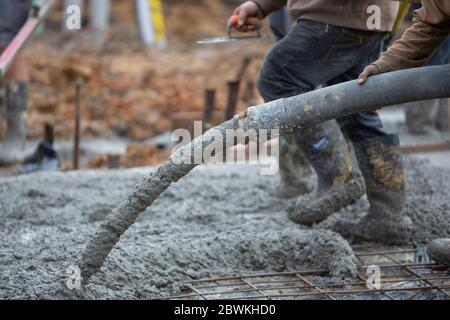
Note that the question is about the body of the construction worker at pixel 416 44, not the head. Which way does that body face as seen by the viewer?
to the viewer's left

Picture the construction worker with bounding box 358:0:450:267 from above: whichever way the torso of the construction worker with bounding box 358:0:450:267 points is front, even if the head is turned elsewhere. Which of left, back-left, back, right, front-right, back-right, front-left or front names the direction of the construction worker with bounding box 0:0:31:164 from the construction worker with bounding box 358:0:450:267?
front-right

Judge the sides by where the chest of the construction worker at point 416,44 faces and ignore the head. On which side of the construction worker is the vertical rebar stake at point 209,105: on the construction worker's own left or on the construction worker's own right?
on the construction worker's own right

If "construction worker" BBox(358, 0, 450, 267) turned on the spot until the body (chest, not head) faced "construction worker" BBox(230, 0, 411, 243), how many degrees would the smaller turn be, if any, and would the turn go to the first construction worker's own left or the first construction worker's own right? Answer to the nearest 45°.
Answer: approximately 45° to the first construction worker's own right
